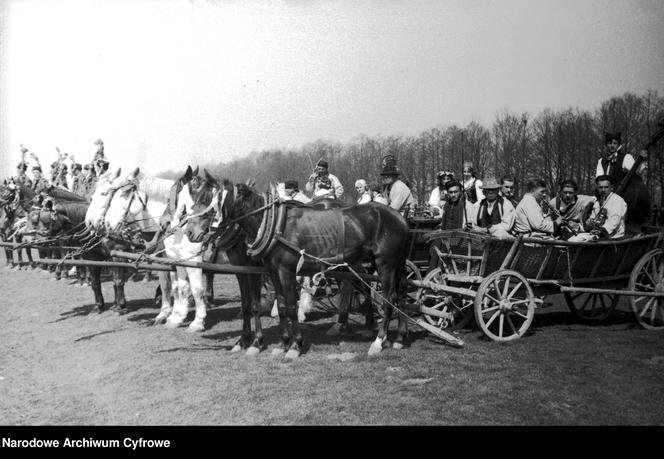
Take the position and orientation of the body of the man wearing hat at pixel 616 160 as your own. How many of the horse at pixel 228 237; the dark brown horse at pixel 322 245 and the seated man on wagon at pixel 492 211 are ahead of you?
3

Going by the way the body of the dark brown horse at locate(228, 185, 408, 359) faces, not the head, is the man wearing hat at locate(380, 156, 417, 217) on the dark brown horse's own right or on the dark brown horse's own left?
on the dark brown horse's own right

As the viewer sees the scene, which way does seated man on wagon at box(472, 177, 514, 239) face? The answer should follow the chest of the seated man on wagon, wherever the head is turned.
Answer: toward the camera

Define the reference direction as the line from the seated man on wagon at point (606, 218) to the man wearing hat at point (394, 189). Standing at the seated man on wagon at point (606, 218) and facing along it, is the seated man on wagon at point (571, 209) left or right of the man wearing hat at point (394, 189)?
right

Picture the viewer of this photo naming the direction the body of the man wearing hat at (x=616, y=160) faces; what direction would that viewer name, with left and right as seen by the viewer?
facing the viewer and to the left of the viewer

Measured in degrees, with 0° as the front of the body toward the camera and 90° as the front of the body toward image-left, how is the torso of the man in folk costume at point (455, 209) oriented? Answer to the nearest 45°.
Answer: approximately 45°

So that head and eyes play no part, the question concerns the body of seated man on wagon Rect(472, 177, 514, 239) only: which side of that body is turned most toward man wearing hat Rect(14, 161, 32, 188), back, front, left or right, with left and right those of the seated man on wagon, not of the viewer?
right

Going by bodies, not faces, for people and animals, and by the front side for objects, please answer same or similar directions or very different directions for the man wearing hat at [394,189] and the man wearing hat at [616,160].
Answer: same or similar directions

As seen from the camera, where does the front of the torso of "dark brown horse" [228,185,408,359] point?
to the viewer's left

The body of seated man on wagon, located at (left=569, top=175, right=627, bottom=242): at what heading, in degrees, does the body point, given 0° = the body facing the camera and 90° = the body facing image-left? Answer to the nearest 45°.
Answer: approximately 45°

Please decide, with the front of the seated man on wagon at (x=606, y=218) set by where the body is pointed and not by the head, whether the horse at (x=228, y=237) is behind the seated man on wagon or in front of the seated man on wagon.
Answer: in front

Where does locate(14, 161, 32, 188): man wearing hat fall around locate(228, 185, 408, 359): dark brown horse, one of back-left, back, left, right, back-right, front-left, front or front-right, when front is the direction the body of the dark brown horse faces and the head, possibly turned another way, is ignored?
front-right
